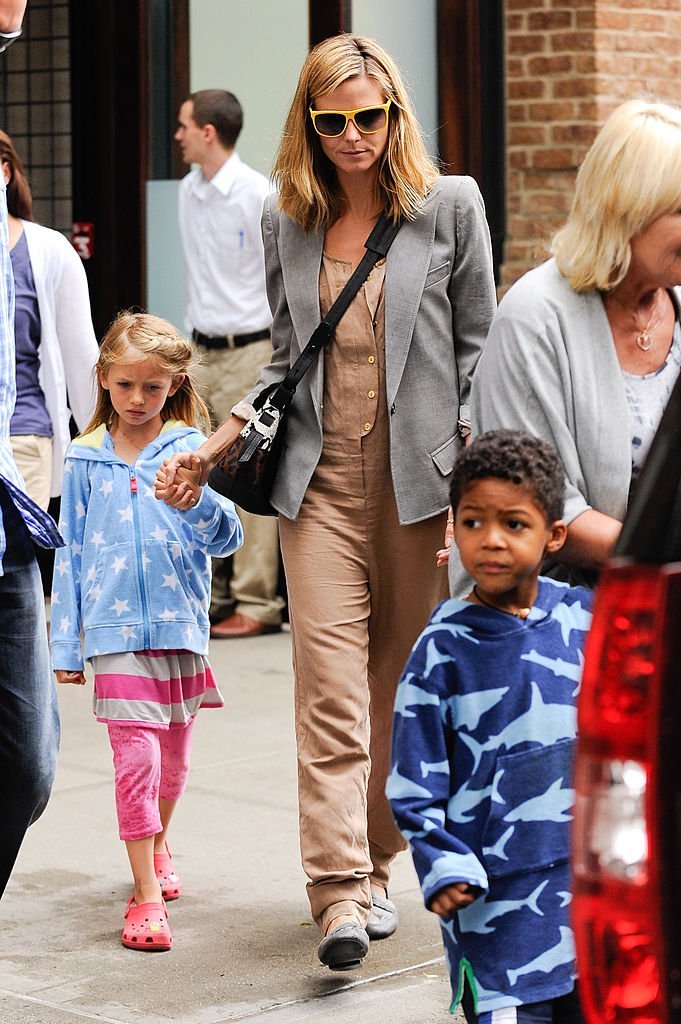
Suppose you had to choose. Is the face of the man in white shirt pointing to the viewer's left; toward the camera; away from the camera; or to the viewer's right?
to the viewer's left

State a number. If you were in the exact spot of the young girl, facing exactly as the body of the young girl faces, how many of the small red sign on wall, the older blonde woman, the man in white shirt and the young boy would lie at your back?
2

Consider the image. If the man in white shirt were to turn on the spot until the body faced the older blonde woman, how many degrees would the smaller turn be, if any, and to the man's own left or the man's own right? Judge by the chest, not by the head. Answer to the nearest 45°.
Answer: approximately 45° to the man's own left

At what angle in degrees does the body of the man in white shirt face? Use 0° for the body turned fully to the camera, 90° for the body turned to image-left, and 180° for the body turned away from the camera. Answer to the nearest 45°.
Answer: approximately 45°

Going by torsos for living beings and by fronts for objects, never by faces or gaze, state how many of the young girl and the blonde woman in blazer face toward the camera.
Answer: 2
